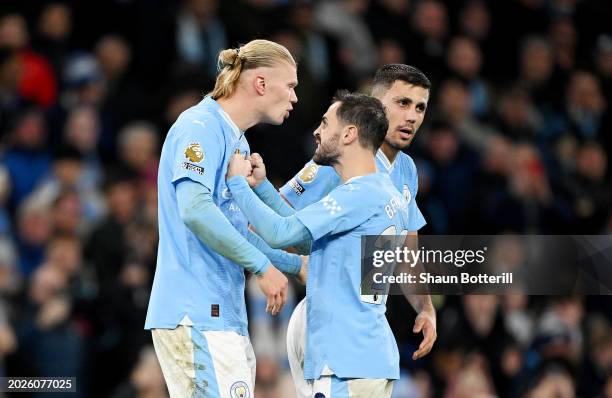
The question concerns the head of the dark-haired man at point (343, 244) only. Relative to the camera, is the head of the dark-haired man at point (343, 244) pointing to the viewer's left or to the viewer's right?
to the viewer's left

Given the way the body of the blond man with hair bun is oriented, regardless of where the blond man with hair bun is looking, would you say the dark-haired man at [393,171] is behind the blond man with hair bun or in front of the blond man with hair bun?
in front

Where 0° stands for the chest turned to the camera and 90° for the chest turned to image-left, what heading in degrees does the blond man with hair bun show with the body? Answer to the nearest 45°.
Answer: approximately 270°

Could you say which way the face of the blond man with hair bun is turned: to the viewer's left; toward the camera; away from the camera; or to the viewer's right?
to the viewer's right

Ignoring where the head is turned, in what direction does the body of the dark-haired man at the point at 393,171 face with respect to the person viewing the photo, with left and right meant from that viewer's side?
facing the viewer and to the right of the viewer

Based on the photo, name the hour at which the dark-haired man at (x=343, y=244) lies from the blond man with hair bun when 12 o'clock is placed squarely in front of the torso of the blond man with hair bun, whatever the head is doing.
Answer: The dark-haired man is roughly at 12 o'clock from the blond man with hair bun.
